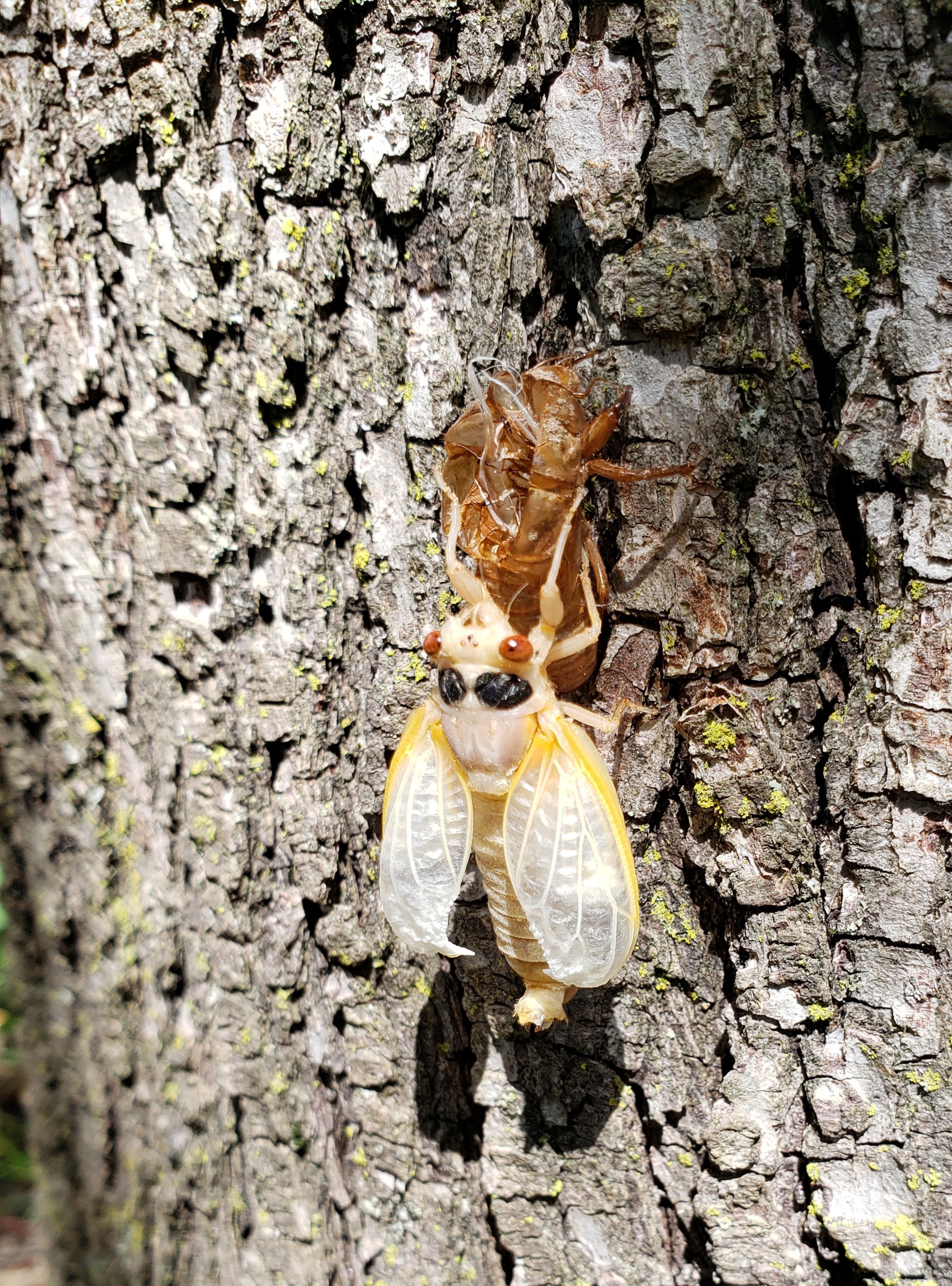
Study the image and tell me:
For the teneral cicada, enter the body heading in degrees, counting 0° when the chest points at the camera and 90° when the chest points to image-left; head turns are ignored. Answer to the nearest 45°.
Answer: approximately 180°
